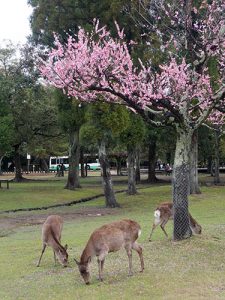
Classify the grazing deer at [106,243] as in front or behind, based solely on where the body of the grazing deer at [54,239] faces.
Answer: in front

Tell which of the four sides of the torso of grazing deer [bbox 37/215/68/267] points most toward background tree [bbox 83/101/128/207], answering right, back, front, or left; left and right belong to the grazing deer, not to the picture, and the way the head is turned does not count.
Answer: back

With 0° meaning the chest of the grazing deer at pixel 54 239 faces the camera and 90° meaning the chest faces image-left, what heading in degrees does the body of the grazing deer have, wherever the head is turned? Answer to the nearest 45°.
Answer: approximately 0°

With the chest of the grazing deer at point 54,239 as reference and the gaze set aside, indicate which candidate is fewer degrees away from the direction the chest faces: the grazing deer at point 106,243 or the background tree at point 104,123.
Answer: the grazing deer
